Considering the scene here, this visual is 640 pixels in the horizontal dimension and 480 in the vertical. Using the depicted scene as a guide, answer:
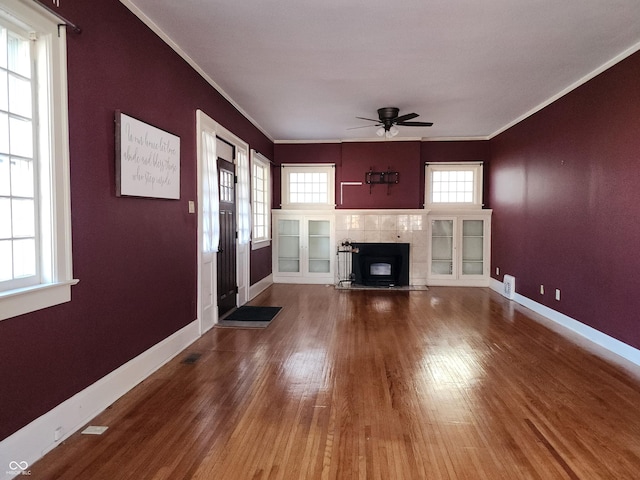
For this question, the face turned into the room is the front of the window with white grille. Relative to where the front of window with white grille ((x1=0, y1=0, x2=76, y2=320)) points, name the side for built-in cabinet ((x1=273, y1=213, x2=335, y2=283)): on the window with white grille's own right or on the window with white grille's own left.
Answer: on the window with white grille's own left

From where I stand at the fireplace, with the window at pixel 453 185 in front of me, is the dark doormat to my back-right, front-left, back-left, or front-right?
back-right

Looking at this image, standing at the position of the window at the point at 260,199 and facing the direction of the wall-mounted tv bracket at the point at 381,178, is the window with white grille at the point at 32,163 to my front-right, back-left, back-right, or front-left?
back-right

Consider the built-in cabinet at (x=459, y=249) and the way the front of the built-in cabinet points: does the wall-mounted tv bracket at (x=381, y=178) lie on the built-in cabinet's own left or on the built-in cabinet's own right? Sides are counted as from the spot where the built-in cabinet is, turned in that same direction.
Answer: on the built-in cabinet's own right

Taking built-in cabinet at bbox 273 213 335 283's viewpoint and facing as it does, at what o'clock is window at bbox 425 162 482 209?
The window is roughly at 9 o'clock from the built-in cabinet.

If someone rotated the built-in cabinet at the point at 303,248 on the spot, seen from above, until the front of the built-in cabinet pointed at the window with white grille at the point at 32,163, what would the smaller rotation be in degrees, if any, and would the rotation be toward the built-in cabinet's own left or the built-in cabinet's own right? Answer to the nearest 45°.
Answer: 0° — it already faces it

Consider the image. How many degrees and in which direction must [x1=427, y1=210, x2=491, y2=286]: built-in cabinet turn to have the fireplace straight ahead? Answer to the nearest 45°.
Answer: approximately 45° to its right

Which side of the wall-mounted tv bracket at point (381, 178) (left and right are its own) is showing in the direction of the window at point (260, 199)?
right

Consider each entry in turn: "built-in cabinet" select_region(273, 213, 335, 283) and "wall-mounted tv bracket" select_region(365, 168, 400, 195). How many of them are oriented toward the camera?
2

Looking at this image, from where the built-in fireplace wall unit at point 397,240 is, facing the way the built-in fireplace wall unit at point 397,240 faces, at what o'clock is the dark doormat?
The dark doormat is roughly at 1 o'clock from the built-in fireplace wall unit.

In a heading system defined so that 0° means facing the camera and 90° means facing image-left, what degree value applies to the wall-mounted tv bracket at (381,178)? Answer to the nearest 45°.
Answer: approximately 0°
